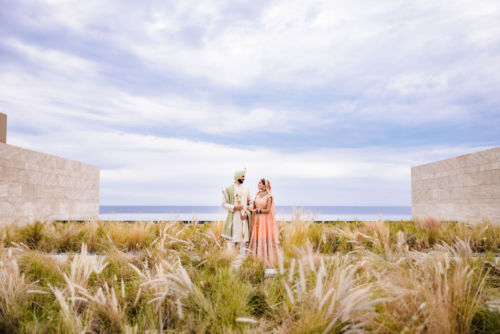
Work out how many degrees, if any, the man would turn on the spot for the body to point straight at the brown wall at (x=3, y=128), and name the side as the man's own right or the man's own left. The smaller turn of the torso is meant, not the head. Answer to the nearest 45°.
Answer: approximately 180°

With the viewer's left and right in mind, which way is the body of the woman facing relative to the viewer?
facing the viewer and to the left of the viewer

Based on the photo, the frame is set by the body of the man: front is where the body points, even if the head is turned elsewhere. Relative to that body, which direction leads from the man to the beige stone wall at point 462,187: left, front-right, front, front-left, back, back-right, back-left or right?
left

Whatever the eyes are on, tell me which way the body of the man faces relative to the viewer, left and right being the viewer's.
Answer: facing the viewer and to the right of the viewer

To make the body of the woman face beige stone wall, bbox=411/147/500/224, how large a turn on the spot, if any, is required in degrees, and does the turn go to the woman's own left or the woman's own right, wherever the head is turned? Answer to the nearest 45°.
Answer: approximately 180°

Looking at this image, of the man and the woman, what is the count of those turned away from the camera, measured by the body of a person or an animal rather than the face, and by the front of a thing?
0

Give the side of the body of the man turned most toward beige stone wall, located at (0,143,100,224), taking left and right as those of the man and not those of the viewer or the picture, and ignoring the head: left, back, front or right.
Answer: back

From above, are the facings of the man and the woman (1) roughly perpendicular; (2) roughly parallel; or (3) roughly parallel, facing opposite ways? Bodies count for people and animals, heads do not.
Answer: roughly perpendicular

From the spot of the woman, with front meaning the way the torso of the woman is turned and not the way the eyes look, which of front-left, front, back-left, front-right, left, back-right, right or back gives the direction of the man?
right
